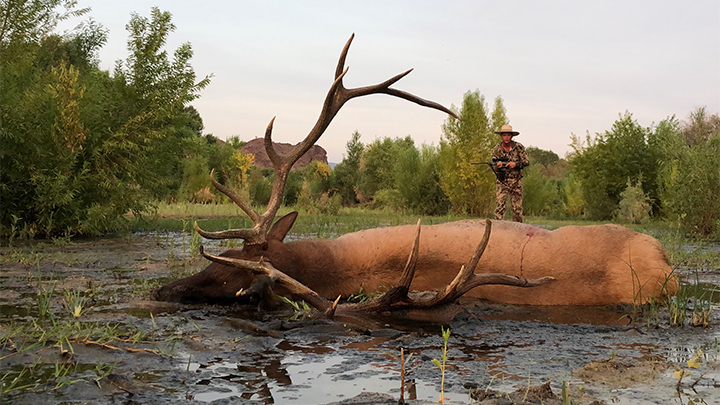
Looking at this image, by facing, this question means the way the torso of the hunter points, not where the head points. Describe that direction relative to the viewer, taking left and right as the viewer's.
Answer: facing the viewer

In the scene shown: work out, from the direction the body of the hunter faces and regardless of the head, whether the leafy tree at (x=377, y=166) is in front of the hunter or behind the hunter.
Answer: behind

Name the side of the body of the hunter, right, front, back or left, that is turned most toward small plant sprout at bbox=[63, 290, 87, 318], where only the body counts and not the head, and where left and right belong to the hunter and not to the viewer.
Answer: front

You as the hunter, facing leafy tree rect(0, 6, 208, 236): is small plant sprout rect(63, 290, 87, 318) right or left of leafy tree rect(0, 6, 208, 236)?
left

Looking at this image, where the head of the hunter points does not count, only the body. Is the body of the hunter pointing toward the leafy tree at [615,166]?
no

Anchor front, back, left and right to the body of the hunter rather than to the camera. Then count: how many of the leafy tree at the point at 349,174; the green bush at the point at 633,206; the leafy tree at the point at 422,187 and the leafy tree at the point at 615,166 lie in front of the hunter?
0

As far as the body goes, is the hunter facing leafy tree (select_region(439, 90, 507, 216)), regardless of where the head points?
no

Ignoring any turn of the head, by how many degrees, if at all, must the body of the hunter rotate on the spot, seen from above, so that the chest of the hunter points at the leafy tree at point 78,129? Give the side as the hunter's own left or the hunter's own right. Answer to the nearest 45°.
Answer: approximately 90° to the hunter's own right

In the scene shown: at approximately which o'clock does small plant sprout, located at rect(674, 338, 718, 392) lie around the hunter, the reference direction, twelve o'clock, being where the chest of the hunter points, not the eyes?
The small plant sprout is roughly at 12 o'clock from the hunter.

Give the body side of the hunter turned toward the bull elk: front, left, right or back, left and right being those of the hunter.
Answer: front

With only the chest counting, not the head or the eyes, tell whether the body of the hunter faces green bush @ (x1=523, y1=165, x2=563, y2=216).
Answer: no

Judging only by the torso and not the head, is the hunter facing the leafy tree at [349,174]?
no
